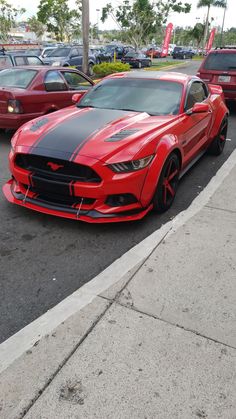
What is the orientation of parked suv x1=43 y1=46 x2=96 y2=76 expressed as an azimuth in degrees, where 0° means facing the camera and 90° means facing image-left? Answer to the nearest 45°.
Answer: approximately 45°

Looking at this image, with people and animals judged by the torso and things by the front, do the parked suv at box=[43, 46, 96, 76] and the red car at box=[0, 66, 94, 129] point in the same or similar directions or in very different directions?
very different directions

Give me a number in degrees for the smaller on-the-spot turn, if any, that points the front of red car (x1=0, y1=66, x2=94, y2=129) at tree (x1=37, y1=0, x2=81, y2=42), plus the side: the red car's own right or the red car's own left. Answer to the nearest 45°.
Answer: approximately 45° to the red car's own left

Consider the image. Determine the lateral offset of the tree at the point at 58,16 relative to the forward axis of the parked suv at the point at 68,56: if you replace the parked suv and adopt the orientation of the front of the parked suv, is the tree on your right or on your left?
on your right

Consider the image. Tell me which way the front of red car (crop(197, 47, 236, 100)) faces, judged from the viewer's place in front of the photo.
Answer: facing away from the viewer

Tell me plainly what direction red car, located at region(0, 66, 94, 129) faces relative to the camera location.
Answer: facing away from the viewer and to the right of the viewer

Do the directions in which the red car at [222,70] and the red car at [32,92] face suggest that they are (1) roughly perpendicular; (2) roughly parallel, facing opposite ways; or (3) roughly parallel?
roughly parallel

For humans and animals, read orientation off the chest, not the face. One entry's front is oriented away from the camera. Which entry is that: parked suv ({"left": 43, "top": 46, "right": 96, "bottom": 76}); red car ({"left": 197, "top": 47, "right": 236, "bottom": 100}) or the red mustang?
the red car

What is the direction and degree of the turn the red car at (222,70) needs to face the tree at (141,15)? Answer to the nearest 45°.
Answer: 0° — it already faces it

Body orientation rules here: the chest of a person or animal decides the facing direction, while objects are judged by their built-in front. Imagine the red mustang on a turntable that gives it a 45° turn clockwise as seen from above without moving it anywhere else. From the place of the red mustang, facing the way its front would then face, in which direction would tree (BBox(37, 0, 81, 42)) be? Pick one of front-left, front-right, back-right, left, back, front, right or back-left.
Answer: right

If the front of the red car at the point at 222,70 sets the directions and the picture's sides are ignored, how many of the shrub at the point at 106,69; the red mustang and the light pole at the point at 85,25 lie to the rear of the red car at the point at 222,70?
1

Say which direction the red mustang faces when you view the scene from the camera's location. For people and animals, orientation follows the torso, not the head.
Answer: facing the viewer and to the left of the viewer

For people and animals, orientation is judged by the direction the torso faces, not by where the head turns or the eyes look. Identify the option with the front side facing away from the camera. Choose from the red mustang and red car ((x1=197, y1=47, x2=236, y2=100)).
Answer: the red car

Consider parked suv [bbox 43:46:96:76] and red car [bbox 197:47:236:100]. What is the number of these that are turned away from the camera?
1

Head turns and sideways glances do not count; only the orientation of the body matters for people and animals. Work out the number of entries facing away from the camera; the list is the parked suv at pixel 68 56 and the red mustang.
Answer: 0

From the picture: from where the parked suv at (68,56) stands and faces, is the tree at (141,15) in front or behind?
behind

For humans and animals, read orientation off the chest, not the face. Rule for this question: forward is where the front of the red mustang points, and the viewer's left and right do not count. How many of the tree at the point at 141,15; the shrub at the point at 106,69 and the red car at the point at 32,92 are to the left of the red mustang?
0

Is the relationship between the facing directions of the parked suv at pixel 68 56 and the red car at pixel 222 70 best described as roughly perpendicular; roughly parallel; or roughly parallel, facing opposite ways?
roughly parallel, facing opposite ways

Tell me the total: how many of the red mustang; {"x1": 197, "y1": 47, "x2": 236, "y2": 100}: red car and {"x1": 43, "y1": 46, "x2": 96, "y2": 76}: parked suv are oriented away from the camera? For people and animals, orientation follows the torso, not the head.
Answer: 1

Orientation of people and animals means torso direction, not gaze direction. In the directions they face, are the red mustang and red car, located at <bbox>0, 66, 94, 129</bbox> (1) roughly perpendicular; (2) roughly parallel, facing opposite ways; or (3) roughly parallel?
roughly parallel, facing opposite ways

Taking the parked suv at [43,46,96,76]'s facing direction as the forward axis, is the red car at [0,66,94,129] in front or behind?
in front
